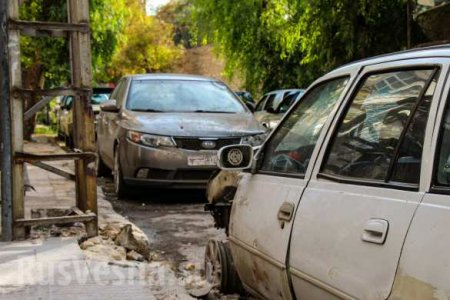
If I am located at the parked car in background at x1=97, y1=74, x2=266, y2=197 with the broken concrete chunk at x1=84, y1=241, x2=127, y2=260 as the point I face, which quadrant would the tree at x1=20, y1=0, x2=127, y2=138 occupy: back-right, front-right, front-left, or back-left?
back-right

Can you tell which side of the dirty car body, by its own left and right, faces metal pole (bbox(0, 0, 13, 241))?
front

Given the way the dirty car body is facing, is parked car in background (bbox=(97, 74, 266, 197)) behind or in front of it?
in front

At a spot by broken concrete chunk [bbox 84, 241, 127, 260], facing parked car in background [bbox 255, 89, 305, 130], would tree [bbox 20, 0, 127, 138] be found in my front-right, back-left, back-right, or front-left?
front-left

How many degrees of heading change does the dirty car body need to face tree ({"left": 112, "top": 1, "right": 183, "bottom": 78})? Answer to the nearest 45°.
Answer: approximately 45° to its right

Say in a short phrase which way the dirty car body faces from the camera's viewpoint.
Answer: facing away from the viewer and to the left of the viewer

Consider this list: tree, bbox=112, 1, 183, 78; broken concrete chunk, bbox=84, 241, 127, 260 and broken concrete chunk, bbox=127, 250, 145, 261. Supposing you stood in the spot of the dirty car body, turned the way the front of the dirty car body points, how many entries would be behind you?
0

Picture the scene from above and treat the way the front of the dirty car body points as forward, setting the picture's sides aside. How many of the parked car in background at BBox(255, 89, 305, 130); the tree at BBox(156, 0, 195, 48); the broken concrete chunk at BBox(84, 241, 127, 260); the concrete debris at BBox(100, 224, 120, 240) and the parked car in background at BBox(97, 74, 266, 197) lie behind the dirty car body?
0

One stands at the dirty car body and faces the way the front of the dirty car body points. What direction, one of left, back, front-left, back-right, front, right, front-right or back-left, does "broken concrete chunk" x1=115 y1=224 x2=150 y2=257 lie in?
front

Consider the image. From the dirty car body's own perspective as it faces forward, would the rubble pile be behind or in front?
in front

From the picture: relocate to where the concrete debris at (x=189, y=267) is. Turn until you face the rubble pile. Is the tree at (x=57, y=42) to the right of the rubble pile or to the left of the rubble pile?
right

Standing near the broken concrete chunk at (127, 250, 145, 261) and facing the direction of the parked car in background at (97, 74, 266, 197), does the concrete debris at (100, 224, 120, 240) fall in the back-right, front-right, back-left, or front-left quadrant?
front-left
